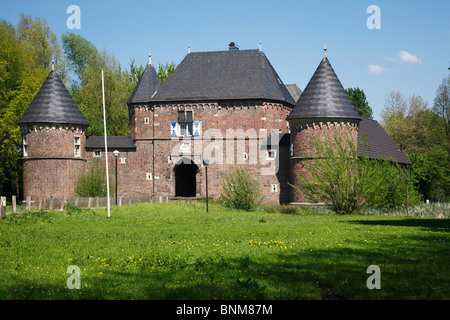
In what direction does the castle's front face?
toward the camera

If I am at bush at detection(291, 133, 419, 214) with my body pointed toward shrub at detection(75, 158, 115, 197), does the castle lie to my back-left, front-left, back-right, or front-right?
front-right

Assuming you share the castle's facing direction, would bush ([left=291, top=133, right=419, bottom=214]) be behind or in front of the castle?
in front

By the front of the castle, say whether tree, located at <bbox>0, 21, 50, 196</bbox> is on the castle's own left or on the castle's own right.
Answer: on the castle's own right

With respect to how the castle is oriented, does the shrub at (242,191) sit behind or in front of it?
in front
